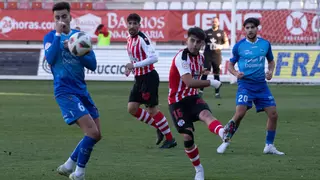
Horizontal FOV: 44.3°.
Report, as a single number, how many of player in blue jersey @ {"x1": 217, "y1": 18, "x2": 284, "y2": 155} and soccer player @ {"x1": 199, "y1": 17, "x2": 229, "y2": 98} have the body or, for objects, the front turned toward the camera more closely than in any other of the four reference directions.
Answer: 2

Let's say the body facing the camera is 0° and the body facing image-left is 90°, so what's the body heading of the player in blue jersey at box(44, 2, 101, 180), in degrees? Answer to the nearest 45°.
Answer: approximately 315°

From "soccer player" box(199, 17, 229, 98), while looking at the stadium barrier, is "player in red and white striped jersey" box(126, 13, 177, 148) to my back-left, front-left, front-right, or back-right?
back-left

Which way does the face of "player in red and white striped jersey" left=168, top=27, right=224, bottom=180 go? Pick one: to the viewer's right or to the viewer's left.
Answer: to the viewer's left
